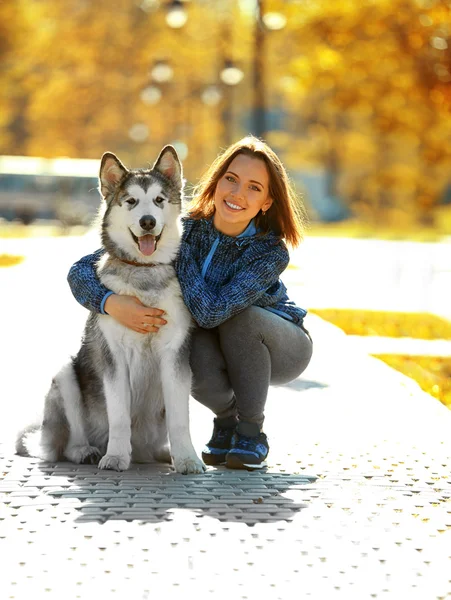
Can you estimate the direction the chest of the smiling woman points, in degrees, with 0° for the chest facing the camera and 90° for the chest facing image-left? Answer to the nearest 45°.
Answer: approximately 45°
